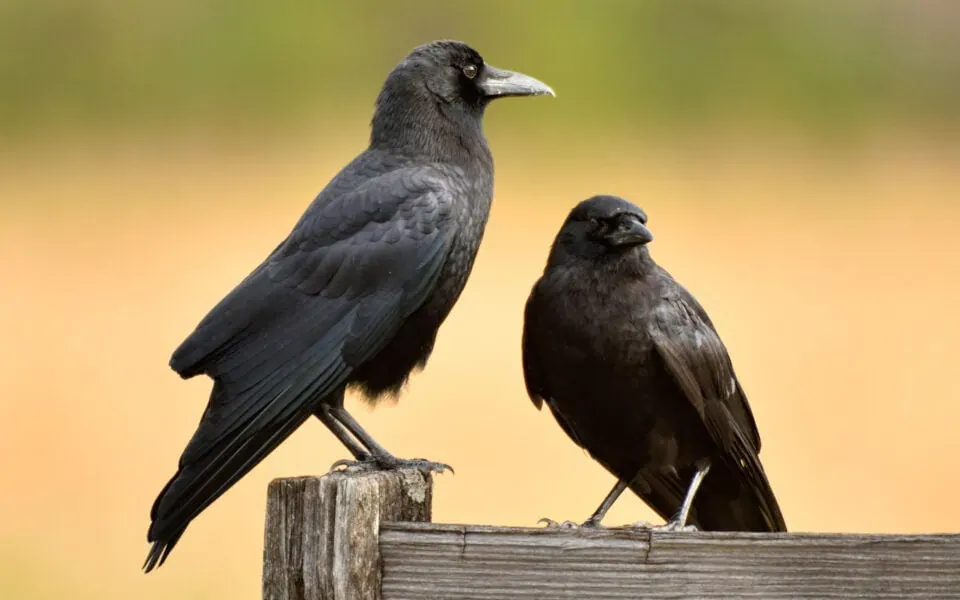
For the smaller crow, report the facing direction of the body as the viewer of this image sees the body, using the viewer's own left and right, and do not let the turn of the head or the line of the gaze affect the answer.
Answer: facing the viewer and to the left of the viewer

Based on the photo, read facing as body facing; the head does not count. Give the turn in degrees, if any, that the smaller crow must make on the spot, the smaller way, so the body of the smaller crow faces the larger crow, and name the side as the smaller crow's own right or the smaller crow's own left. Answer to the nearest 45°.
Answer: approximately 45° to the smaller crow's own right

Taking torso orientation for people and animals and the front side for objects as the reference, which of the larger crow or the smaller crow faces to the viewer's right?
the larger crow

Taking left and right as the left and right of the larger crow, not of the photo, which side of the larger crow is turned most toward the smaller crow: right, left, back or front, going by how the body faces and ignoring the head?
front

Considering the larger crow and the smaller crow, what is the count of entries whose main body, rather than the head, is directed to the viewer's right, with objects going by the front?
1

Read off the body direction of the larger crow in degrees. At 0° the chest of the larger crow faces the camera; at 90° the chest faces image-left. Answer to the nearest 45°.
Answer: approximately 270°
